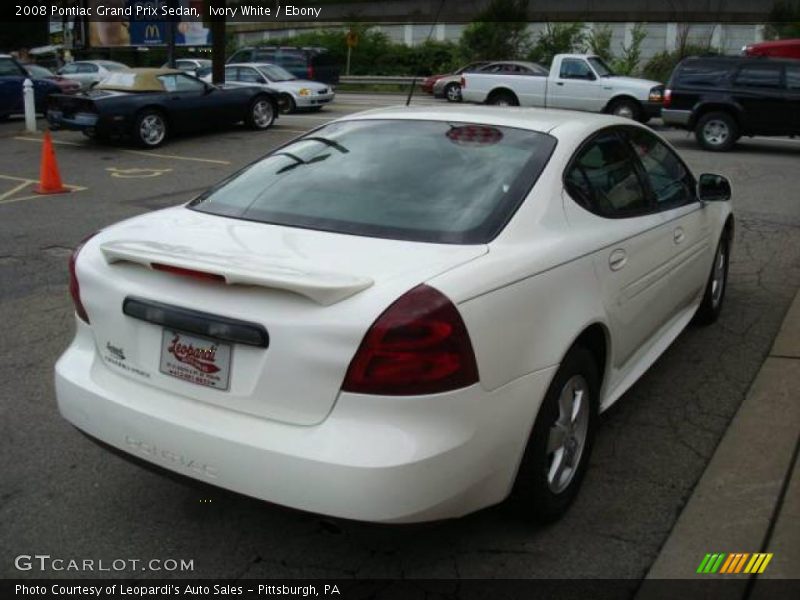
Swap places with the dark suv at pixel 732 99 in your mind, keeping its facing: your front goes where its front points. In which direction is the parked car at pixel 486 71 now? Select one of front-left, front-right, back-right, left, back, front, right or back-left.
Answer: back-left

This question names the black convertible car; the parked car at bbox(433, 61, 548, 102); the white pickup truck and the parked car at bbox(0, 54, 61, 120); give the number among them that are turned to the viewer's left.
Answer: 1

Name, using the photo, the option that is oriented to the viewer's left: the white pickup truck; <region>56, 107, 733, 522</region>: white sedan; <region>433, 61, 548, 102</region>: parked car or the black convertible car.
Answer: the parked car

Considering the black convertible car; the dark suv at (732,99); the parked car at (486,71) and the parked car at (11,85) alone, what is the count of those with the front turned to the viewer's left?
1

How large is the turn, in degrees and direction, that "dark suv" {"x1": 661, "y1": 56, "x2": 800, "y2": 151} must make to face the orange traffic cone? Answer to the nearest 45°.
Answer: approximately 135° to its right

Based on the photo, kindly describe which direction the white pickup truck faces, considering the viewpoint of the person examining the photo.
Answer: facing to the right of the viewer

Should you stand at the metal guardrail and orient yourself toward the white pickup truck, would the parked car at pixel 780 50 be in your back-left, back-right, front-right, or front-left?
front-left

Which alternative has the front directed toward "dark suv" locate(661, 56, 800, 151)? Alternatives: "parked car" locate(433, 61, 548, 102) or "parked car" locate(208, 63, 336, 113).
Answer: "parked car" locate(208, 63, 336, 113)

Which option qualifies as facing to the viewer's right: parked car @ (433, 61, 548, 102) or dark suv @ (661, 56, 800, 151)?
the dark suv

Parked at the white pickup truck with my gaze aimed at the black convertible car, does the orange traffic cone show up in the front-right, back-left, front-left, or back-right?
front-left

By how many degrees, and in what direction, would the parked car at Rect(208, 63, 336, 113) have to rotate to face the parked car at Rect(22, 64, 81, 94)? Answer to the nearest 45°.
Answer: approximately 135° to its right

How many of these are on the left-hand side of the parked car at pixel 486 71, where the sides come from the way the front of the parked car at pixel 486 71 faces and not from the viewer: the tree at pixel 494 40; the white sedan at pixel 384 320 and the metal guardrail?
1

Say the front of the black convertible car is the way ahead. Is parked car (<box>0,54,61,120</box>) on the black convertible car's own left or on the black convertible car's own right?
on the black convertible car's own left

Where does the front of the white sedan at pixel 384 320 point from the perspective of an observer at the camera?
facing away from the viewer and to the right of the viewer

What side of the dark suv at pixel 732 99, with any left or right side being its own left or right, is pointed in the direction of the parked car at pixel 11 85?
back

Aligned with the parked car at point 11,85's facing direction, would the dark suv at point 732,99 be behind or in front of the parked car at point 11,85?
in front

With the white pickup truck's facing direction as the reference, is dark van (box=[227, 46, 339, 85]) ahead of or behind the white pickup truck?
behind

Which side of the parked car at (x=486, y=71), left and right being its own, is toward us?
left

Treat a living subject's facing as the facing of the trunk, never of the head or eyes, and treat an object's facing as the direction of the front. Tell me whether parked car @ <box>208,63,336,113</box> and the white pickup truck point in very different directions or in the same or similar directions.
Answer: same or similar directions

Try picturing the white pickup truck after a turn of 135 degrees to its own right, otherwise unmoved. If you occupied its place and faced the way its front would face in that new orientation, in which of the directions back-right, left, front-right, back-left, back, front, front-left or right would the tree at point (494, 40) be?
back-right

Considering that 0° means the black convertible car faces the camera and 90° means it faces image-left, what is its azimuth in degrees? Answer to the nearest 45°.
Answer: approximately 225°

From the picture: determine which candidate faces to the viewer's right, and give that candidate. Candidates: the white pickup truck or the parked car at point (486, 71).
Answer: the white pickup truck
